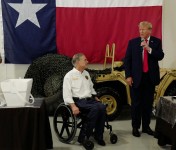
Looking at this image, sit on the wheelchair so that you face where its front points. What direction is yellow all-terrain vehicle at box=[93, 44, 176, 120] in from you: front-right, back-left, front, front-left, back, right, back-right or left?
left

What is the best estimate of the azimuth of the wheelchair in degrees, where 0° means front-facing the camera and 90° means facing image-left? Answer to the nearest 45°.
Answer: approximately 315°

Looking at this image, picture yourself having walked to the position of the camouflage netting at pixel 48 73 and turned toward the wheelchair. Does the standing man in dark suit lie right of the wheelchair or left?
left

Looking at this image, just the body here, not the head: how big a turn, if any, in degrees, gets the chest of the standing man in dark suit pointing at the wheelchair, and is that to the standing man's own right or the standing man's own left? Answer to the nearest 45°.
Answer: approximately 45° to the standing man's own right

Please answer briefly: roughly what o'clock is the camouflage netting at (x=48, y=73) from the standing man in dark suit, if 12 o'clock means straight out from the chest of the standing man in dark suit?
The camouflage netting is roughly at 4 o'clock from the standing man in dark suit.

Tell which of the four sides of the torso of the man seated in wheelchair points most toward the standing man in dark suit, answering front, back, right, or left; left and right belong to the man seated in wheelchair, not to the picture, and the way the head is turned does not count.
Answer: left

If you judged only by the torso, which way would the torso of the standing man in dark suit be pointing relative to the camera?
toward the camera

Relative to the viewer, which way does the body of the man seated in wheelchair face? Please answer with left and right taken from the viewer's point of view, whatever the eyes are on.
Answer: facing the viewer and to the right of the viewer

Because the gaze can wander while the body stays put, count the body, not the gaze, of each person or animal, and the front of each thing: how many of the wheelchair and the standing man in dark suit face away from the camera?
0

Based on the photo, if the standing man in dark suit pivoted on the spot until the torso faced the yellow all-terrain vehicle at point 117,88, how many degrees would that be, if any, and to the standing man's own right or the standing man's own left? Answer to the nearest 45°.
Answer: approximately 135° to the standing man's own right

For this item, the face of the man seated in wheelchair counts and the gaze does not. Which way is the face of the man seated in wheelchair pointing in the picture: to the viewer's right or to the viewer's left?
to the viewer's right

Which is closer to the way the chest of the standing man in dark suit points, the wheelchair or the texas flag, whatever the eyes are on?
the wheelchair
